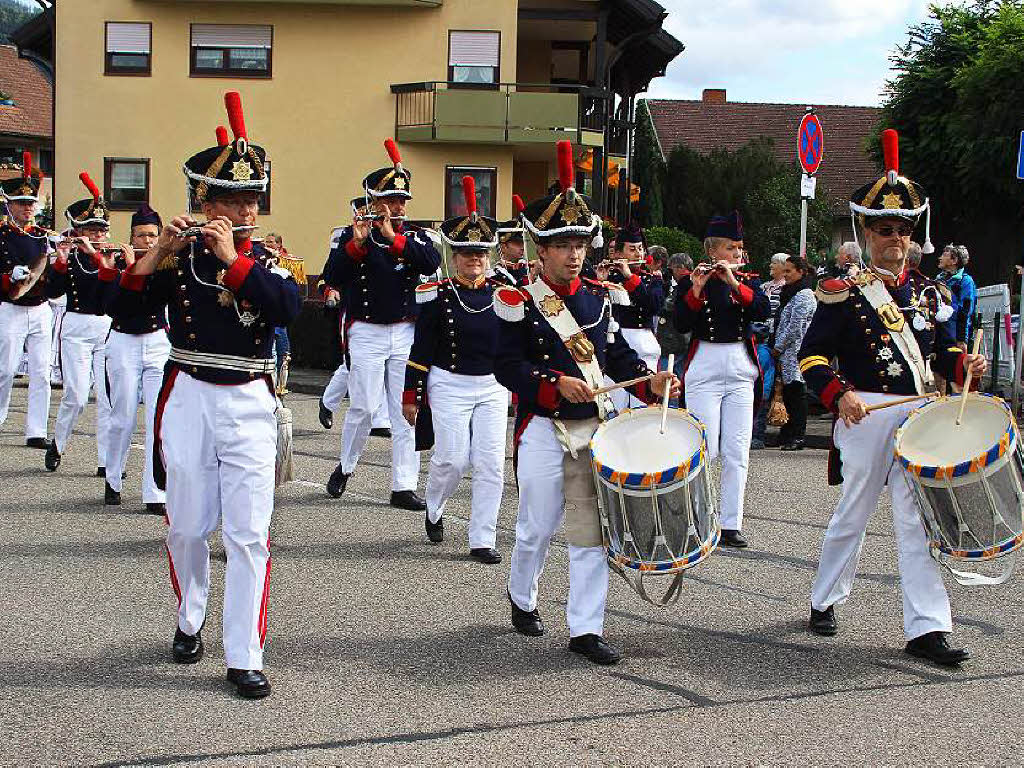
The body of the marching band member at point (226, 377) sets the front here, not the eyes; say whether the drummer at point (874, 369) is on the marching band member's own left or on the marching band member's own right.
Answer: on the marching band member's own left

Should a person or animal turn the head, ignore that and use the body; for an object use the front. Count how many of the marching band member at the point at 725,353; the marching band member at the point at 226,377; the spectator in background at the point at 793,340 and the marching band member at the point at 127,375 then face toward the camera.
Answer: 3

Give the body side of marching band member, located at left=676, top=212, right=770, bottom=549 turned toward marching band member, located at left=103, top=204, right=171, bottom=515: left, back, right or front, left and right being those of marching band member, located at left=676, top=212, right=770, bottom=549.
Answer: right

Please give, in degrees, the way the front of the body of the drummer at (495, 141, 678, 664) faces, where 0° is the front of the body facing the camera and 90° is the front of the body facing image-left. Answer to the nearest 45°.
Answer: approximately 315°

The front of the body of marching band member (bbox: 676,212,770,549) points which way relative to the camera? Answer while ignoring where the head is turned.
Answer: toward the camera

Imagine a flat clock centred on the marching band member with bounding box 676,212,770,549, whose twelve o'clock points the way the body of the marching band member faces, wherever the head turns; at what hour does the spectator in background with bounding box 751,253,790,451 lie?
The spectator in background is roughly at 6 o'clock from the marching band member.

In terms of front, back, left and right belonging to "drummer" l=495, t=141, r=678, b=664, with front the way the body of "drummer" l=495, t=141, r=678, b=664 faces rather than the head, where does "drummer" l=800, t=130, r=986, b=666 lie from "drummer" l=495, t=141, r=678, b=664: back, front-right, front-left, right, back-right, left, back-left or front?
front-left

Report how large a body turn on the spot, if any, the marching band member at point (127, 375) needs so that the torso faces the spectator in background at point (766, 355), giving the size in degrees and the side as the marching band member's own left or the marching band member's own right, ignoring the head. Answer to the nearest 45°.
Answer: approximately 135° to the marching band member's own left

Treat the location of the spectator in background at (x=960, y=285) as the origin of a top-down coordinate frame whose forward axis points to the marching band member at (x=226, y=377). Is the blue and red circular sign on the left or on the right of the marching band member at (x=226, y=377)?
right

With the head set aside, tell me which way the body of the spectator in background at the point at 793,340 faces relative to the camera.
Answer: to the viewer's left

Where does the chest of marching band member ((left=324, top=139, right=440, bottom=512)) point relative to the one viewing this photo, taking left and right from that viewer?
facing the viewer and to the right of the viewer

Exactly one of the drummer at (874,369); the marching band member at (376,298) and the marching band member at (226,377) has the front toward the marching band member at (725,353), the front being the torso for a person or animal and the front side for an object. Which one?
the marching band member at (376,298)

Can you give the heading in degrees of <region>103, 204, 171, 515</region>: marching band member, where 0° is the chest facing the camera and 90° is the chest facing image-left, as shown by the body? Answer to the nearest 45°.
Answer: approximately 0°

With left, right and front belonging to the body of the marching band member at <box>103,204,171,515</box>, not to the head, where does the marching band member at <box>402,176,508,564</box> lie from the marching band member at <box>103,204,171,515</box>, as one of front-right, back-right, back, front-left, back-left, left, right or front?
front-left
